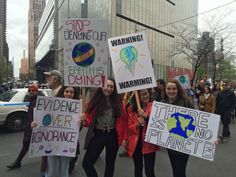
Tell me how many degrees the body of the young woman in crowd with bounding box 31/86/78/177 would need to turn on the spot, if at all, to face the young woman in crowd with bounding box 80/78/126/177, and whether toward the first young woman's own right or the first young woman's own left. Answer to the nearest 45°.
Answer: approximately 45° to the first young woman's own left

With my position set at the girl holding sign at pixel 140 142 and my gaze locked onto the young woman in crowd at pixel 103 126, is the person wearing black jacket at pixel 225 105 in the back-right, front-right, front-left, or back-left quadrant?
back-right

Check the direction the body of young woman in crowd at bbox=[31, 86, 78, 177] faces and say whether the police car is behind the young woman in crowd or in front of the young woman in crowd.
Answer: behind

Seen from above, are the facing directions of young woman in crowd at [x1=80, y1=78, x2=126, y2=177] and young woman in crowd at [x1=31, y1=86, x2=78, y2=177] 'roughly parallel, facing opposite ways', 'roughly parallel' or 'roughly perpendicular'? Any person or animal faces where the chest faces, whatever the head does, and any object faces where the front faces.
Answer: roughly parallel

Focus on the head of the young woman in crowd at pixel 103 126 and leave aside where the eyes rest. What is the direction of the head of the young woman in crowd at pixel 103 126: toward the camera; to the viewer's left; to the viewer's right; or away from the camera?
toward the camera

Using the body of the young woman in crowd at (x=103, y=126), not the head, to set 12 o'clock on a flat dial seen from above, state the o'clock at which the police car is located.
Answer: The police car is roughly at 5 o'clock from the young woman in crowd.

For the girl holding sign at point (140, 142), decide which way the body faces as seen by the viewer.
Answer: toward the camera

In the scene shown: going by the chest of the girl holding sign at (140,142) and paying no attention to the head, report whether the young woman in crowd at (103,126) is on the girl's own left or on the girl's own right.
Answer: on the girl's own right

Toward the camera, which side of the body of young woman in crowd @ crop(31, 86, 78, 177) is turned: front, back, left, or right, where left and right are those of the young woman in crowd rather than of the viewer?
front

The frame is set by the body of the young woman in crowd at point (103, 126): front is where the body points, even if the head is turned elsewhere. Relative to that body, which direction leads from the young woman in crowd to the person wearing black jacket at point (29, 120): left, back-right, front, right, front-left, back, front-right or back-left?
back-right

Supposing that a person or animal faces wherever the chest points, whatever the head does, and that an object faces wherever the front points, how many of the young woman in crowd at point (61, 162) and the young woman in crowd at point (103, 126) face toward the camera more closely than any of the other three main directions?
2

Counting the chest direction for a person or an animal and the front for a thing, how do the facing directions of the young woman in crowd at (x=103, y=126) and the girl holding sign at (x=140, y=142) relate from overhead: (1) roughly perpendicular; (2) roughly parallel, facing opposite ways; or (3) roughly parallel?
roughly parallel

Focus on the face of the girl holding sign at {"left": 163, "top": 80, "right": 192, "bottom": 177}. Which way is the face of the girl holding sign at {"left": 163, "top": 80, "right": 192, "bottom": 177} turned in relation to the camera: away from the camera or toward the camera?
toward the camera
